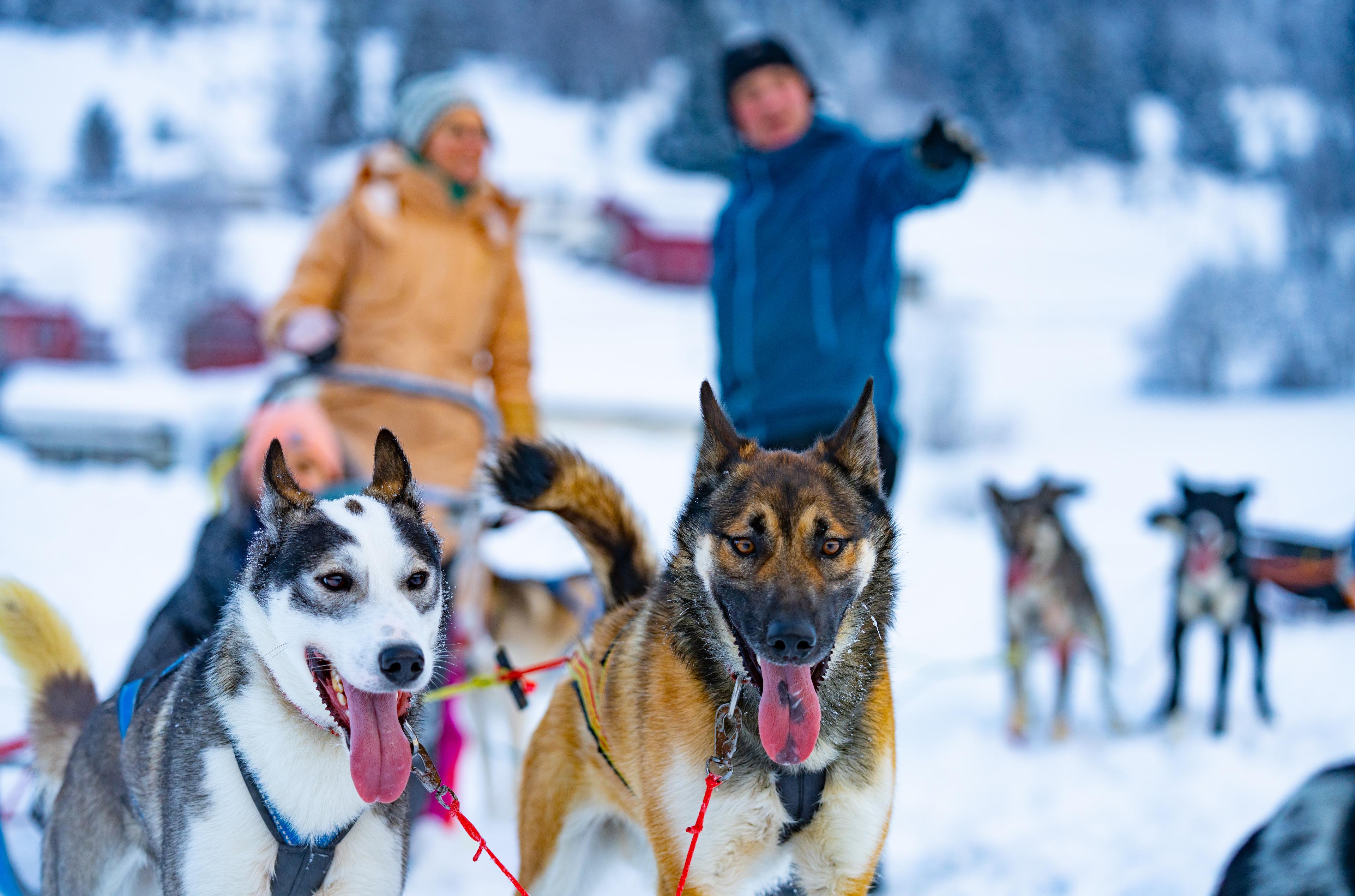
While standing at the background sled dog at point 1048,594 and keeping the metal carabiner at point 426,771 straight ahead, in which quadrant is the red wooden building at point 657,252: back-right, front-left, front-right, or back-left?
back-right

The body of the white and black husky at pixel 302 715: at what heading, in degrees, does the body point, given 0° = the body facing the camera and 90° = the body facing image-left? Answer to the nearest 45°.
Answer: approximately 315°

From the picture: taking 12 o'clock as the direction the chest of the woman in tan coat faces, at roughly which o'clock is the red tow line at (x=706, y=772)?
The red tow line is roughly at 1 o'clock from the woman in tan coat.

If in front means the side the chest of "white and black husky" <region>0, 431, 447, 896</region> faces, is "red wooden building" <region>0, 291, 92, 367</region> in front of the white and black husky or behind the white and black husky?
behind

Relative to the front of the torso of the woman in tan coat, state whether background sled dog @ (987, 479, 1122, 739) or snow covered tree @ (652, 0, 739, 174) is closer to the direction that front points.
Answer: the background sled dog

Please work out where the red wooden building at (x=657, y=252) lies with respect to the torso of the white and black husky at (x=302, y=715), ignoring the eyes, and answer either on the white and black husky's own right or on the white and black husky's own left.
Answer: on the white and black husky's own left

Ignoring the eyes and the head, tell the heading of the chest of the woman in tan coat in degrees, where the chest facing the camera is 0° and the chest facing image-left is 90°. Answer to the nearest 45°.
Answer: approximately 315°
